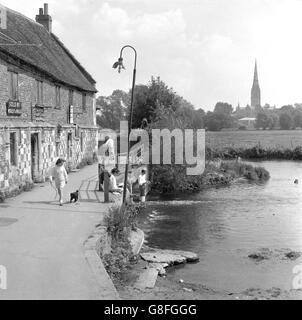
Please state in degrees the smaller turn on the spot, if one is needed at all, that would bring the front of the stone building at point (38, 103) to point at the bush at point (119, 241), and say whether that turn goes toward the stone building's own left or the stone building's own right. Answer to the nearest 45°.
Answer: approximately 45° to the stone building's own right

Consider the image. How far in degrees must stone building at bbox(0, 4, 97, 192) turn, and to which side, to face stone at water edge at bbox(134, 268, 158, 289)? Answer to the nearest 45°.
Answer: approximately 45° to its right

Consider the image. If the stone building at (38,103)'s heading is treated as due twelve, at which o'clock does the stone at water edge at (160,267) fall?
The stone at water edge is roughly at 1 o'clock from the stone building.

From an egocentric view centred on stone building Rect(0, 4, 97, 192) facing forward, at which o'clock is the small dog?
The small dog is roughly at 1 o'clock from the stone building.

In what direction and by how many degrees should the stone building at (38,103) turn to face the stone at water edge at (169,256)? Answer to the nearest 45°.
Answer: approximately 45° to its right
